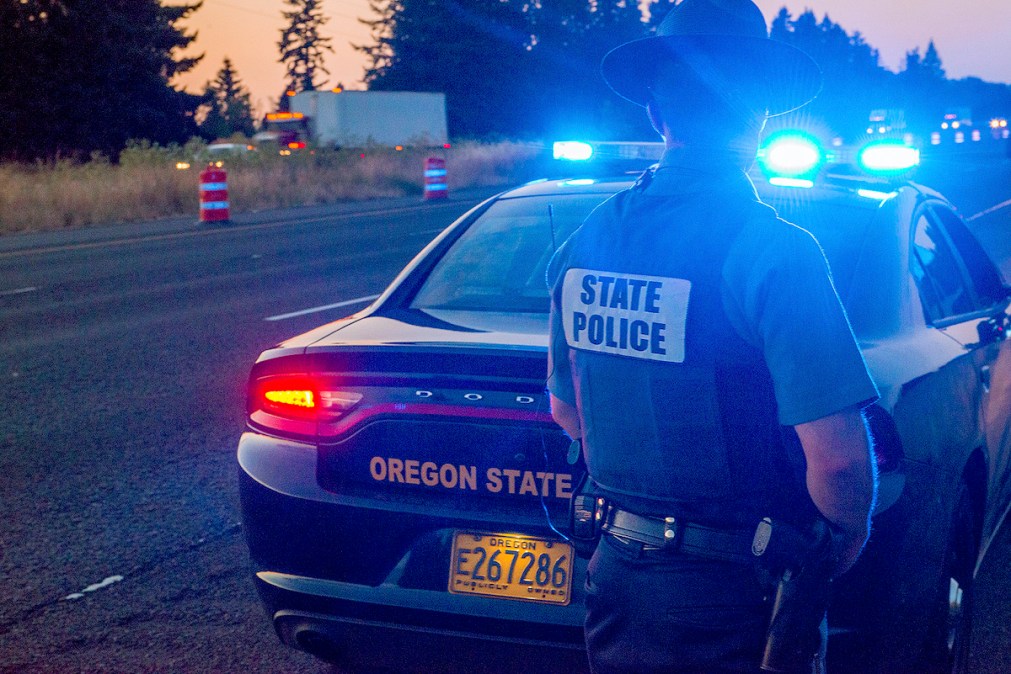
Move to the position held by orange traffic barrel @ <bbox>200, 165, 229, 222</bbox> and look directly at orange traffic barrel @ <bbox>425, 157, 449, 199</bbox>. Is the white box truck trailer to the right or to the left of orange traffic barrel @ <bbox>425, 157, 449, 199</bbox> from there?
left

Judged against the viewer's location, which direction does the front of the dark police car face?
facing away from the viewer and to the right of the viewer

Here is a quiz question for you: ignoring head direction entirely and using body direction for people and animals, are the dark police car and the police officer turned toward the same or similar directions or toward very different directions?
same or similar directions

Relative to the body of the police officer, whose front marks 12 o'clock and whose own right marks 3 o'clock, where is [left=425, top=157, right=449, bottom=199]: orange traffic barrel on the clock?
The orange traffic barrel is roughly at 10 o'clock from the police officer.

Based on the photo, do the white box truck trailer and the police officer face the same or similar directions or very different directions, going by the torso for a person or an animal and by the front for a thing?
very different directions

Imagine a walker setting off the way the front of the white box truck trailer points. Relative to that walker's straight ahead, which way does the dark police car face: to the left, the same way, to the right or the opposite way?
the opposite way

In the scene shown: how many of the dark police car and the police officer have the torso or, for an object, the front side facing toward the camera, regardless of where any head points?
0

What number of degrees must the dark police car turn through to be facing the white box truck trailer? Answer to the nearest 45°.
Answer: approximately 45° to its left

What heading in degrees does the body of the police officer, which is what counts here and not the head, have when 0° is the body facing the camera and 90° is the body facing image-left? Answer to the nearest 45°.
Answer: approximately 225°

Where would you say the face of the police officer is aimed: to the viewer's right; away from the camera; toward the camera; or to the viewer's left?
away from the camera

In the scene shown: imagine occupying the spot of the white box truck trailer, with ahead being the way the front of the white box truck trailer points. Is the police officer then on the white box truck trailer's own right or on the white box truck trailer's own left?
on the white box truck trailer's own left

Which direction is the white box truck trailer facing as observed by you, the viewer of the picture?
facing the viewer and to the left of the viewer

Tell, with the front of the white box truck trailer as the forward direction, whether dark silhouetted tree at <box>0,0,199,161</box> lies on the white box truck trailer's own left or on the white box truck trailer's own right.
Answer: on the white box truck trailer's own right
